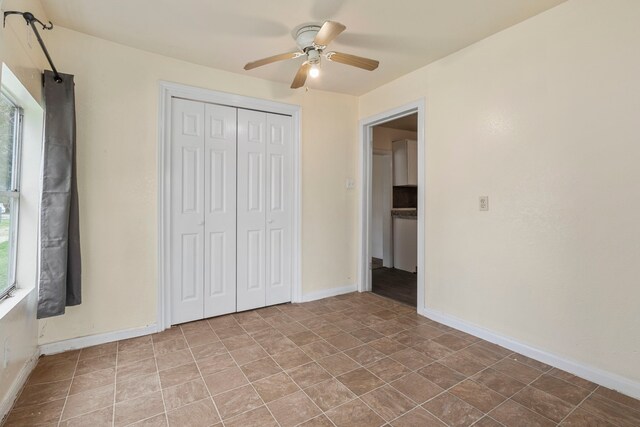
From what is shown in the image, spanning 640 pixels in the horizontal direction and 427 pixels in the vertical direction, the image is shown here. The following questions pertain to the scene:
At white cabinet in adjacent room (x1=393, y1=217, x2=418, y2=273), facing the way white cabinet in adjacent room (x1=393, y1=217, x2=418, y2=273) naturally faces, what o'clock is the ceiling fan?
The ceiling fan is roughly at 11 o'clock from the white cabinet in adjacent room.

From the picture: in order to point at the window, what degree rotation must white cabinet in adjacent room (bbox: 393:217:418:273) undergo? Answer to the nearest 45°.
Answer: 0° — it already faces it

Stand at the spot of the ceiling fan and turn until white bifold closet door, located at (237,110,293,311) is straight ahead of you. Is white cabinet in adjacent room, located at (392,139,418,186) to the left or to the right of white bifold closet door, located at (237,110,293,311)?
right

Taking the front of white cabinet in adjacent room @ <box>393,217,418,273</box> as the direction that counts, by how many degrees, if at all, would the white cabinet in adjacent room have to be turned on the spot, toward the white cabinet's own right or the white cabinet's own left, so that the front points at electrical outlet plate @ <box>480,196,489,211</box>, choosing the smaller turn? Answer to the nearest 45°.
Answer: approximately 45° to the white cabinet's own left
